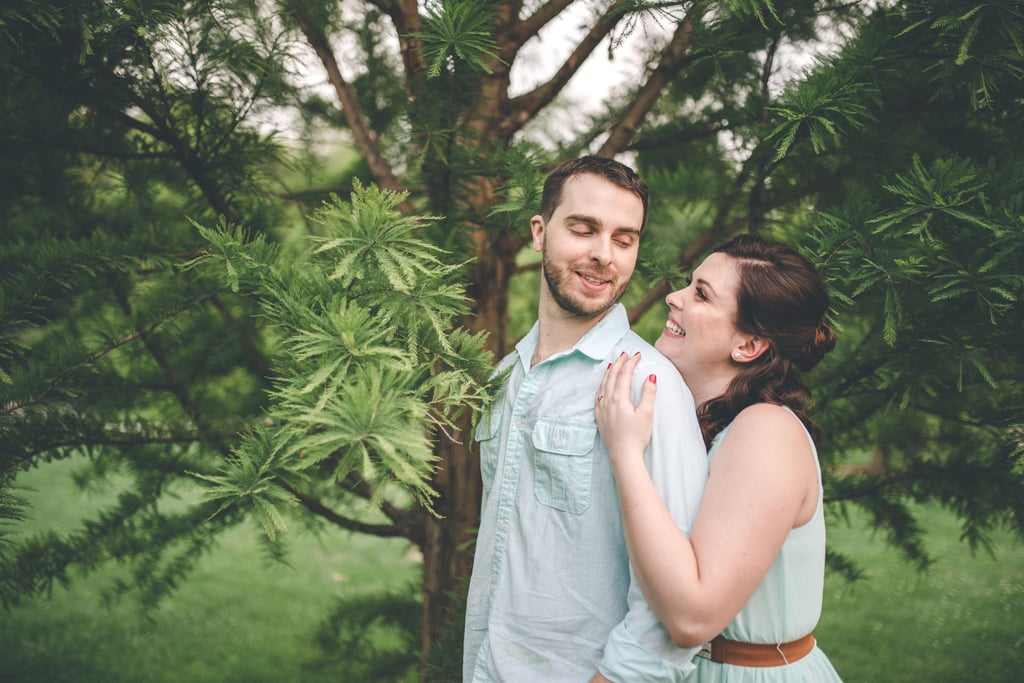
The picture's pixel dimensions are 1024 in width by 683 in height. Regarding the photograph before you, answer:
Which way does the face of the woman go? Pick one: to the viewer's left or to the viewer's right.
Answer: to the viewer's left

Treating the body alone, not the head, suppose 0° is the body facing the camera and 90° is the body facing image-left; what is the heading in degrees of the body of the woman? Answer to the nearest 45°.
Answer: approximately 90°
